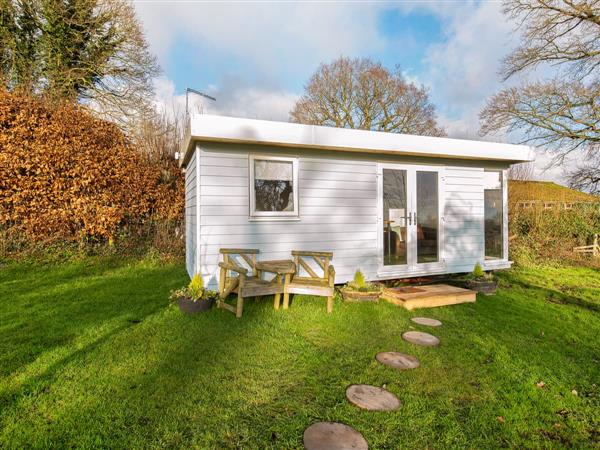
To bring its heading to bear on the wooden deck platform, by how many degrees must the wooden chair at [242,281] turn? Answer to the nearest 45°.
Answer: approximately 45° to its left

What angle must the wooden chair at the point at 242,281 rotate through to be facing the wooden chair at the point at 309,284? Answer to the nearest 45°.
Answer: approximately 45° to its left

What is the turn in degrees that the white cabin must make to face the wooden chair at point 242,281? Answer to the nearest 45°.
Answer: approximately 90° to its right

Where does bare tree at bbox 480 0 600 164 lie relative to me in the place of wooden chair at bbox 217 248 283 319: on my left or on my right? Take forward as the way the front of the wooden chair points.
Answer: on my left

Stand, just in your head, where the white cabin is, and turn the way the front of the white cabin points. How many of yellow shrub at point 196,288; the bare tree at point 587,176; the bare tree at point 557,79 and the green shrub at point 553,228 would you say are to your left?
3

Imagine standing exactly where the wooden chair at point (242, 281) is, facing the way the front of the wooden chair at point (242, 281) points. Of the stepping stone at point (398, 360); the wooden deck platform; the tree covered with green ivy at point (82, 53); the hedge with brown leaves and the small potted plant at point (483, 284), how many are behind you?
2

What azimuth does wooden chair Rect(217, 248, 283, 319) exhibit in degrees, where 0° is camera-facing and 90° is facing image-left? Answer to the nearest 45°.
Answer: approximately 315°

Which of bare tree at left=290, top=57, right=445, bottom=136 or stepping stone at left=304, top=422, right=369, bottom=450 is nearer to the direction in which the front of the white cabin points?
the stepping stone

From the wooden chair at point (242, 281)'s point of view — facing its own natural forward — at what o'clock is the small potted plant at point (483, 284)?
The small potted plant is roughly at 10 o'clock from the wooden chair.

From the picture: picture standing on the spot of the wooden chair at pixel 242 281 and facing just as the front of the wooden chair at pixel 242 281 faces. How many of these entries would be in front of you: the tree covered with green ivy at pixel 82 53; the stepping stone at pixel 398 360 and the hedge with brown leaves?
1

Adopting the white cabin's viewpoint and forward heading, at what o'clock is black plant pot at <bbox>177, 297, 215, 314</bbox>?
The black plant pot is roughly at 3 o'clock from the white cabin.

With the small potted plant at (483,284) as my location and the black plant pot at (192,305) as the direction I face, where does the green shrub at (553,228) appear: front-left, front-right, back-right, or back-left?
back-right

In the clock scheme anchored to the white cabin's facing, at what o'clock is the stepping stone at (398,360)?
The stepping stone is roughly at 1 o'clock from the white cabin.
